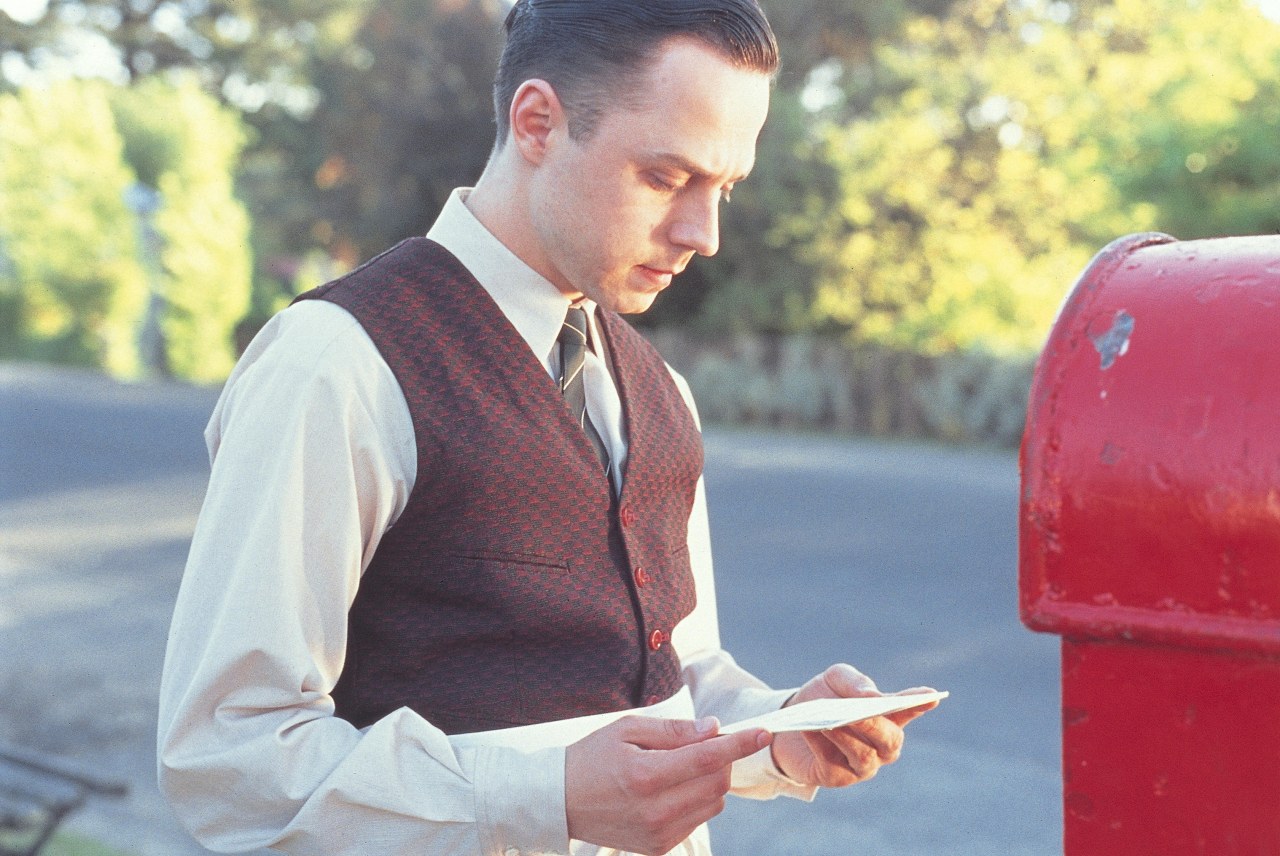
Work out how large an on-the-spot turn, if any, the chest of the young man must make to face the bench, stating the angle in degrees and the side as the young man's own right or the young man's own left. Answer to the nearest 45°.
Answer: approximately 180°

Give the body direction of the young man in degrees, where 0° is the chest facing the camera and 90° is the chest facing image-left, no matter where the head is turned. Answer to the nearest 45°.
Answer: approximately 315°

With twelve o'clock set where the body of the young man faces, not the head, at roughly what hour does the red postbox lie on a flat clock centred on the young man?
The red postbox is roughly at 12 o'clock from the young man.

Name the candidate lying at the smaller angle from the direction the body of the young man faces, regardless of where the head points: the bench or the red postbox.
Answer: the red postbox
